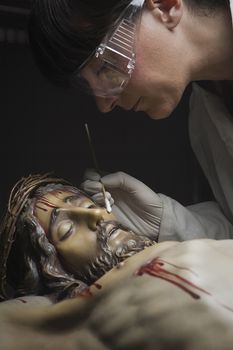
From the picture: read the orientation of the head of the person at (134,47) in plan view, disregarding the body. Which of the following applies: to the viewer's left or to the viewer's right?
to the viewer's left

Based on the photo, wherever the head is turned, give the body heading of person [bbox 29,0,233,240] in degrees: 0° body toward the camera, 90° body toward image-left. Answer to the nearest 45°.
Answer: approximately 90°
